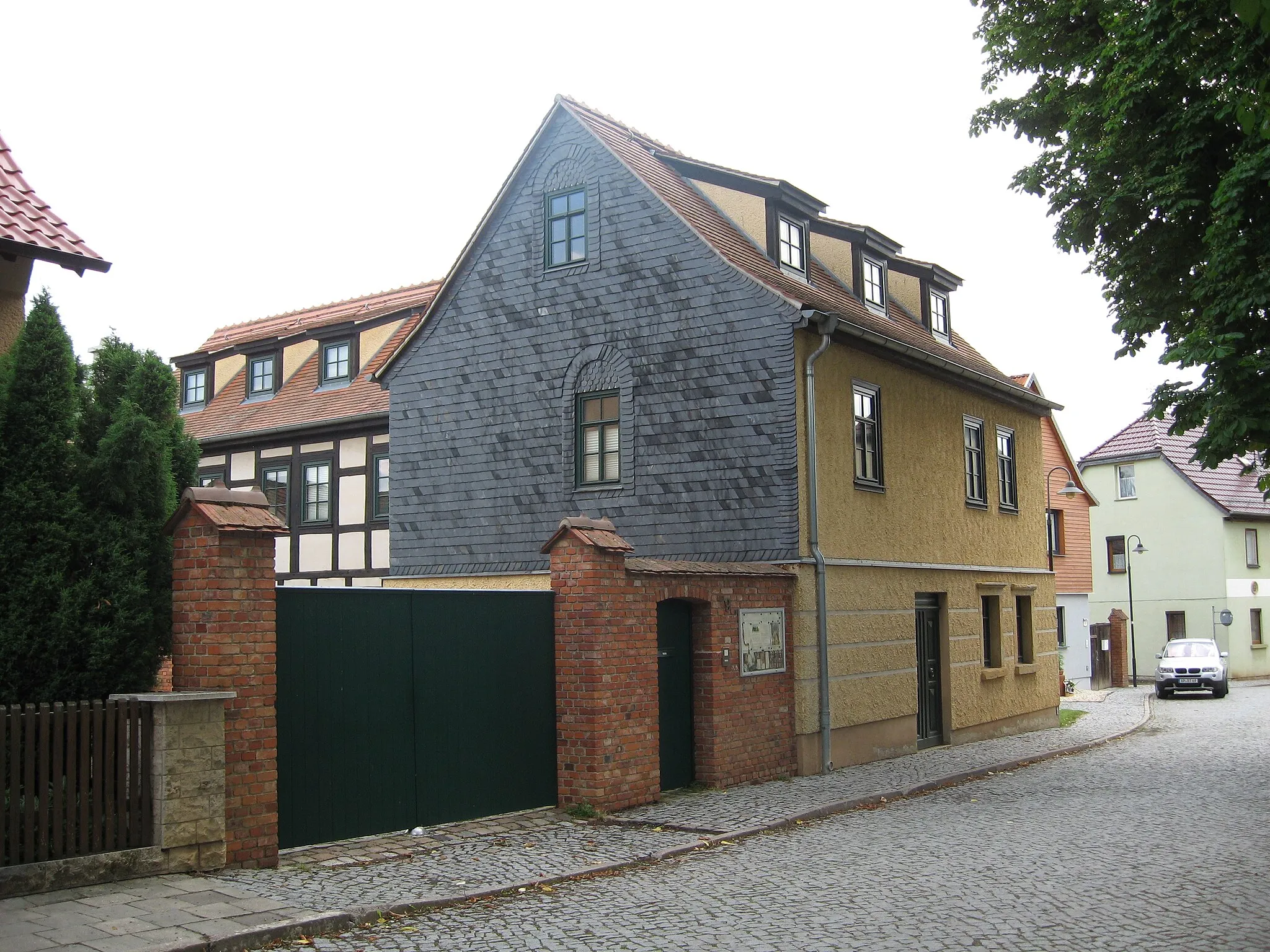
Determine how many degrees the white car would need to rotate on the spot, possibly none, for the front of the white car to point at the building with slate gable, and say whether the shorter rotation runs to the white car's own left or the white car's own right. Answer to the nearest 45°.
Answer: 0° — it already faces it

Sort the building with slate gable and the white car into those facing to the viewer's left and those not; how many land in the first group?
0

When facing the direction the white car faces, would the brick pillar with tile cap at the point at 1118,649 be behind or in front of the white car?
behind

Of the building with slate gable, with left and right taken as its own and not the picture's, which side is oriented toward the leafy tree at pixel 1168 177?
front

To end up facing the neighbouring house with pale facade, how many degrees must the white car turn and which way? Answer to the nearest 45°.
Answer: approximately 180°

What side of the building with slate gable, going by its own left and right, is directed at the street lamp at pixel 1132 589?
left

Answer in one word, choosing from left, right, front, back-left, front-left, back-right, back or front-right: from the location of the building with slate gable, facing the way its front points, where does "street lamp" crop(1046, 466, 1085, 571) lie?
left

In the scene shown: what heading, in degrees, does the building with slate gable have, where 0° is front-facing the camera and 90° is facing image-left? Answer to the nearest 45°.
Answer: approximately 315°

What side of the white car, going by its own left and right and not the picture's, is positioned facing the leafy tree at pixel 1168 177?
front

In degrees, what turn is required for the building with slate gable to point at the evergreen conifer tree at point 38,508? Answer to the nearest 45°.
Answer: approximately 90° to its right

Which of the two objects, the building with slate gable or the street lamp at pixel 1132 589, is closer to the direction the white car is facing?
the building with slate gable
